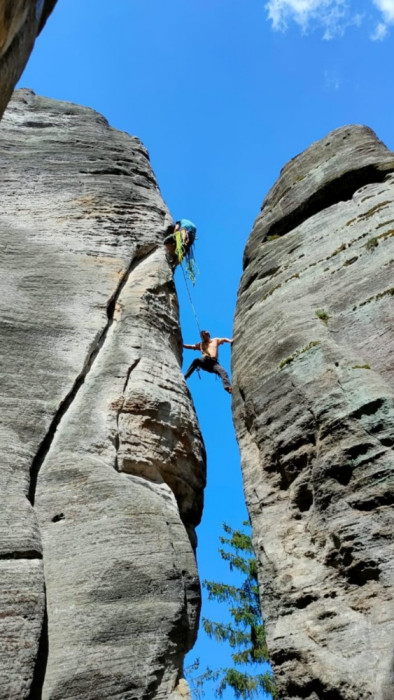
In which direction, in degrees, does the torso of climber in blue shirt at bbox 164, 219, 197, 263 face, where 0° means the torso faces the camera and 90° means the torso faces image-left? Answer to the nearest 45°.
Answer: approximately 90°
